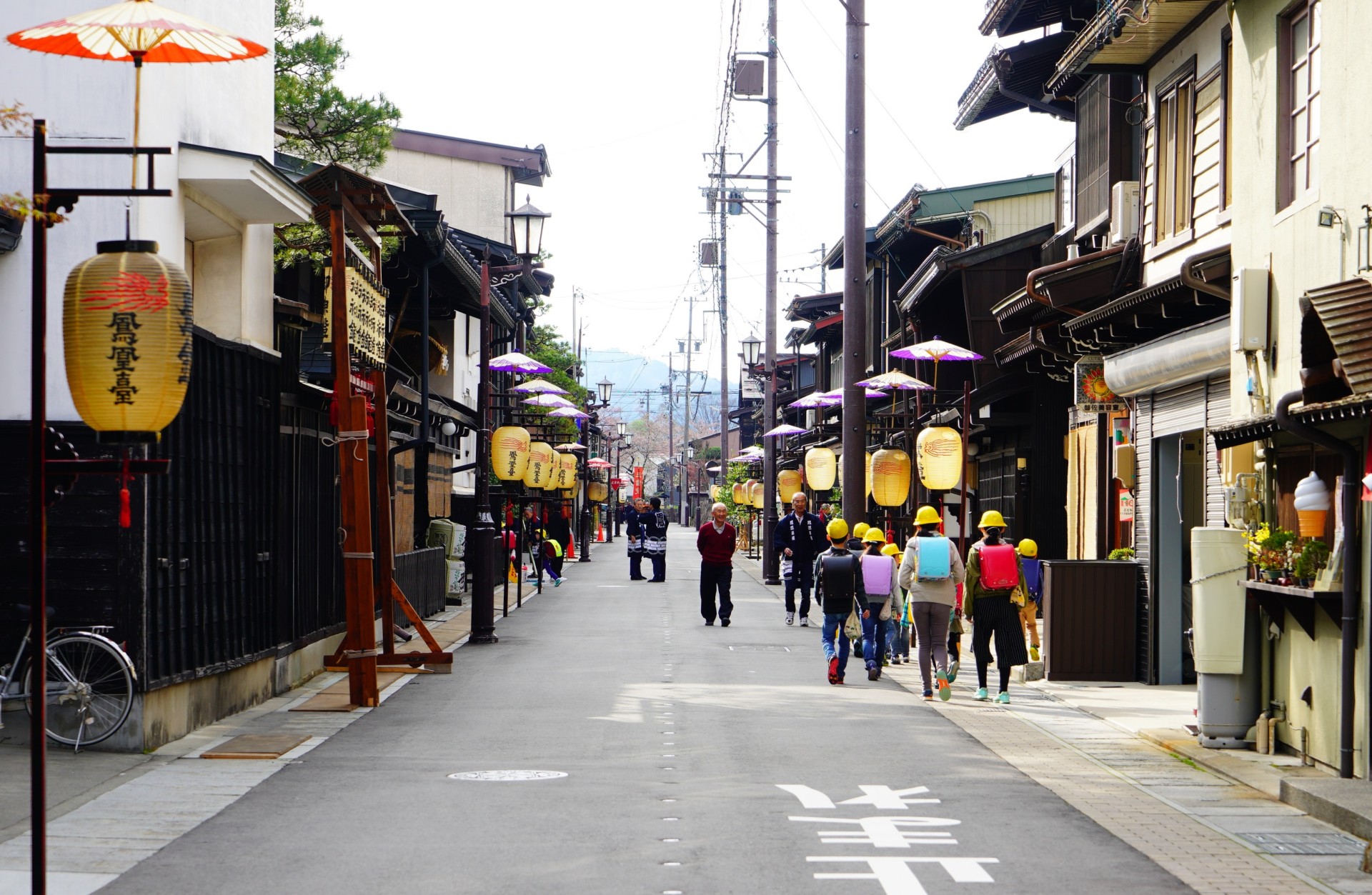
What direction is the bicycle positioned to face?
to the viewer's left

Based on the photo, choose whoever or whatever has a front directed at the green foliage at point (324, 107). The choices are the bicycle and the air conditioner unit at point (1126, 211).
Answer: the air conditioner unit

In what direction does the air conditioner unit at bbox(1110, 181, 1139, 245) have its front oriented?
to the viewer's left

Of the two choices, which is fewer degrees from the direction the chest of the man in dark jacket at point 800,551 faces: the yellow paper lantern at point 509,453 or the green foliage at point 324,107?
the green foliage

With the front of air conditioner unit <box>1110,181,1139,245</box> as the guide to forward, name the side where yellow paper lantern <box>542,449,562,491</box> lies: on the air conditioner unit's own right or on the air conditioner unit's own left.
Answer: on the air conditioner unit's own right

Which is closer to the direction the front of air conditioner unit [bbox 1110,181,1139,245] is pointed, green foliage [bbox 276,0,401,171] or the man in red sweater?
the green foliage

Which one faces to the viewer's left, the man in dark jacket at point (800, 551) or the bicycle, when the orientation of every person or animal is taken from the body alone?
the bicycle

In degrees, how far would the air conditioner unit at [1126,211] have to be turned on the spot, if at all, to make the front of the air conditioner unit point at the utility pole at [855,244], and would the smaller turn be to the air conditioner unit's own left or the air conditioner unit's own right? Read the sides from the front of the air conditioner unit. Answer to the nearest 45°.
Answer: approximately 45° to the air conditioner unit's own right
